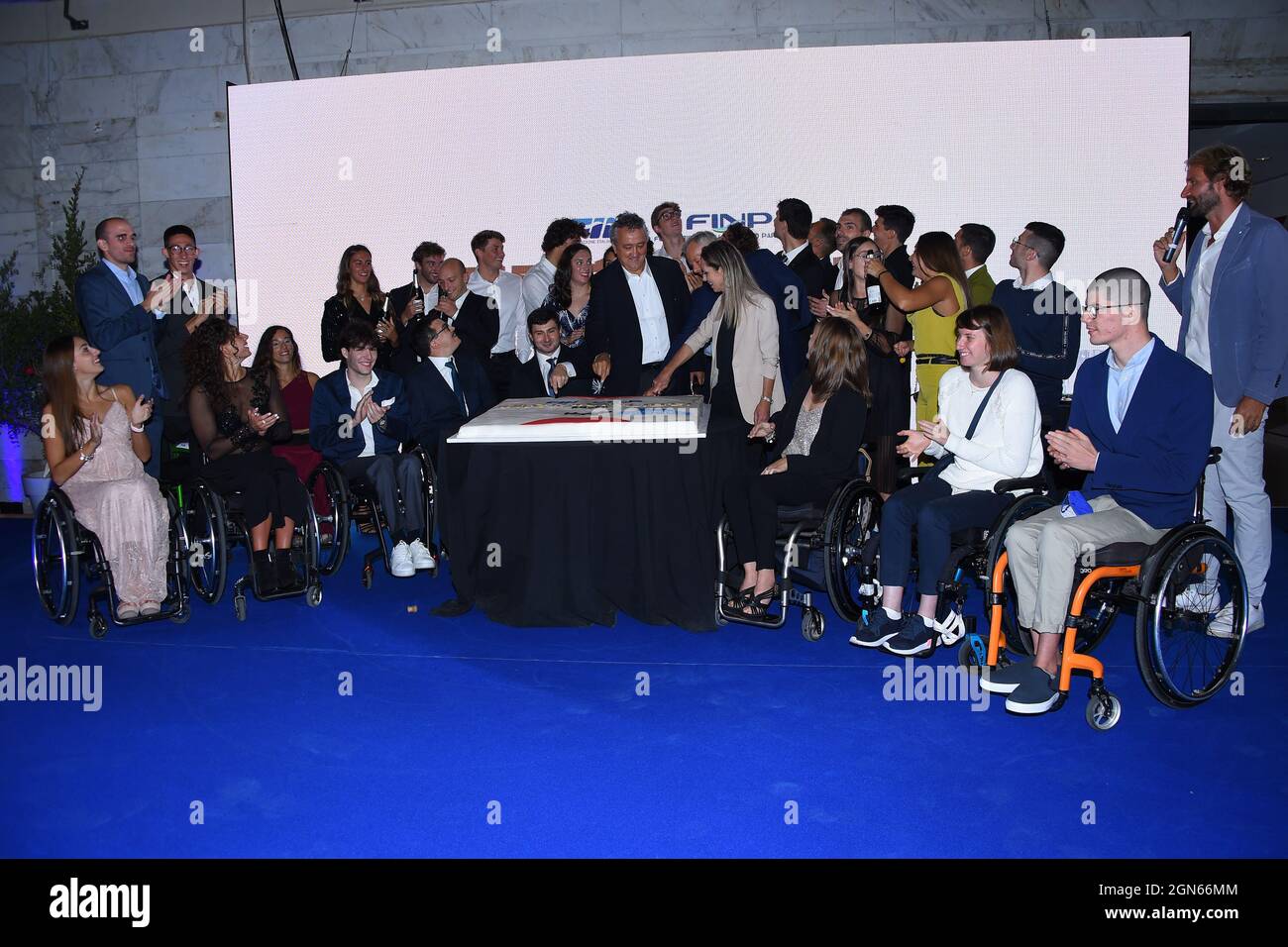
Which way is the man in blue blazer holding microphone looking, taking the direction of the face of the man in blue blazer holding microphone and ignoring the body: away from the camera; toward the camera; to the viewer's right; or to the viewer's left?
to the viewer's left

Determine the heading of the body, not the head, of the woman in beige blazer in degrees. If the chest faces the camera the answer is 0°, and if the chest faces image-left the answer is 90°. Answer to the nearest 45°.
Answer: approximately 45°

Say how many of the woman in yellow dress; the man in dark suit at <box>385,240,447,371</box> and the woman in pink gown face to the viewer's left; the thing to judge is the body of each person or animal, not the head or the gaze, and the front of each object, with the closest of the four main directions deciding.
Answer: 1

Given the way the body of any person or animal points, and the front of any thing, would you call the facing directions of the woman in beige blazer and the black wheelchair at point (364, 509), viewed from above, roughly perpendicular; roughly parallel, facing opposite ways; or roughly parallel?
roughly perpendicular

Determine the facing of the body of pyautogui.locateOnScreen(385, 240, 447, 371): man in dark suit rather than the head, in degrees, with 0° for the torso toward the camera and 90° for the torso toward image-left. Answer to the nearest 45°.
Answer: approximately 315°

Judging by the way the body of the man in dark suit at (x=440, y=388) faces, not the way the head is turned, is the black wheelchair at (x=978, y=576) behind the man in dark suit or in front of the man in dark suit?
in front

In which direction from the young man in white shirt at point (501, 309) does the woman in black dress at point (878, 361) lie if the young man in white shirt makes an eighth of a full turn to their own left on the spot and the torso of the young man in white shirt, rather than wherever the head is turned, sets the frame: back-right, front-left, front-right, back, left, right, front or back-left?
front

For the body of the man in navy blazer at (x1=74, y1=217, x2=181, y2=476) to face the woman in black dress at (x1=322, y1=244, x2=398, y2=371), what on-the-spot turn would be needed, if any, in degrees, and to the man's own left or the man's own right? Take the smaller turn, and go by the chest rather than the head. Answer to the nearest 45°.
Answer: approximately 90° to the man's own left

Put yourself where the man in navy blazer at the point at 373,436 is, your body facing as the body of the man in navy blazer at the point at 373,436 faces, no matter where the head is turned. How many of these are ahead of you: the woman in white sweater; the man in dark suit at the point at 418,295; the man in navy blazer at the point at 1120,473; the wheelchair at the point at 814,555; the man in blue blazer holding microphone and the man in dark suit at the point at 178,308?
4

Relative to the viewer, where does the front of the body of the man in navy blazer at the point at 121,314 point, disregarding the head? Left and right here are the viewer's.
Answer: facing the viewer and to the right of the viewer

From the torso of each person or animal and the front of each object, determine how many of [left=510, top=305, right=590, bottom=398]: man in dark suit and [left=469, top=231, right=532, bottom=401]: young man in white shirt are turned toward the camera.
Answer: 2

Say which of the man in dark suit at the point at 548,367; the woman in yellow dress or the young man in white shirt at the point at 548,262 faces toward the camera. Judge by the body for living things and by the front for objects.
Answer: the man in dark suit

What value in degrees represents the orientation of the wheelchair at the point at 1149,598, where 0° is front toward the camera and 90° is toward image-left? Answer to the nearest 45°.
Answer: approximately 45°

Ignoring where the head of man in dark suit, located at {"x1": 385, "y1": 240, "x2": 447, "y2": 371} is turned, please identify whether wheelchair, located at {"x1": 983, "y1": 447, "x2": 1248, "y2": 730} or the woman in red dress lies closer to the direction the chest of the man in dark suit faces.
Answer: the wheelchair

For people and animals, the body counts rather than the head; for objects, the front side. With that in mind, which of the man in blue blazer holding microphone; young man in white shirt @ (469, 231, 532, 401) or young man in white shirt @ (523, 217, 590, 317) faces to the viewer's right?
young man in white shirt @ (523, 217, 590, 317)
